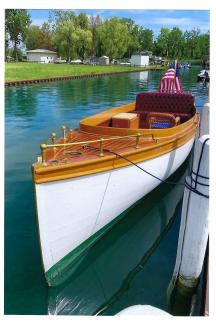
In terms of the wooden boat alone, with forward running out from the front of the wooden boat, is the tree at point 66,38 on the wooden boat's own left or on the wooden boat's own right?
on the wooden boat's own right

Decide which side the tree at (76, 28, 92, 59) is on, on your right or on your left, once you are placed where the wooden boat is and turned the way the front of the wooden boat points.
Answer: on your right

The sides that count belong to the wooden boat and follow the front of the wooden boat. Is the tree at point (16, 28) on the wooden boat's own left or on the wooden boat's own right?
on the wooden boat's own right
